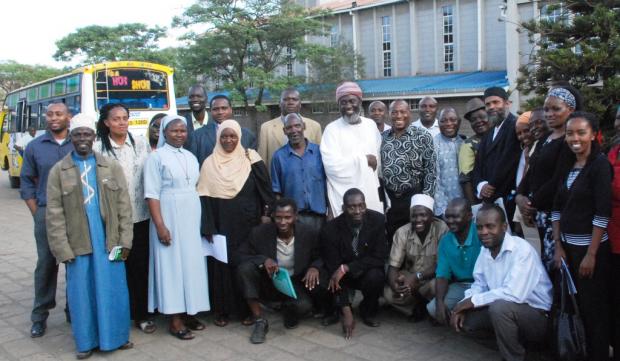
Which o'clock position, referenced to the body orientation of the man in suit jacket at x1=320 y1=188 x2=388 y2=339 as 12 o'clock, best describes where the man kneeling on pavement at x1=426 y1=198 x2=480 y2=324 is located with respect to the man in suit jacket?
The man kneeling on pavement is roughly at 10 o'clock from the man in suit jacket.

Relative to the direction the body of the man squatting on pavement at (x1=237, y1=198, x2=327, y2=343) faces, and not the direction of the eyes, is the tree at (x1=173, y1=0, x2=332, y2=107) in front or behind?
behind

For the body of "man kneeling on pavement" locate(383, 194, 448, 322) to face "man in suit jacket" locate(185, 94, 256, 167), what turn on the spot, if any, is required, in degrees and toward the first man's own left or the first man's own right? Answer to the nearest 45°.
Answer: approximately 90° to the first man's own right

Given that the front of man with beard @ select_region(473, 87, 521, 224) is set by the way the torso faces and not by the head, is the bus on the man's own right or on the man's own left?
on the man's own right

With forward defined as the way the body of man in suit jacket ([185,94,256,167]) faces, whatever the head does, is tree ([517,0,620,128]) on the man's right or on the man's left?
on the man's left

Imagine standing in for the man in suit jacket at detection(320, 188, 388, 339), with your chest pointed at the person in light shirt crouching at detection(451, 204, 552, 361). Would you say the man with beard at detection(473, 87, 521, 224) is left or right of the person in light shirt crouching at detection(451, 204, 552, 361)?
left

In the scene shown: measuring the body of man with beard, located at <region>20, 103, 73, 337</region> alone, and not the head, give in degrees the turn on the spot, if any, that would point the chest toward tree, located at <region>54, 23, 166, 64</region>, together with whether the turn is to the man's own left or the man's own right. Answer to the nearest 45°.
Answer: approximately 180°
